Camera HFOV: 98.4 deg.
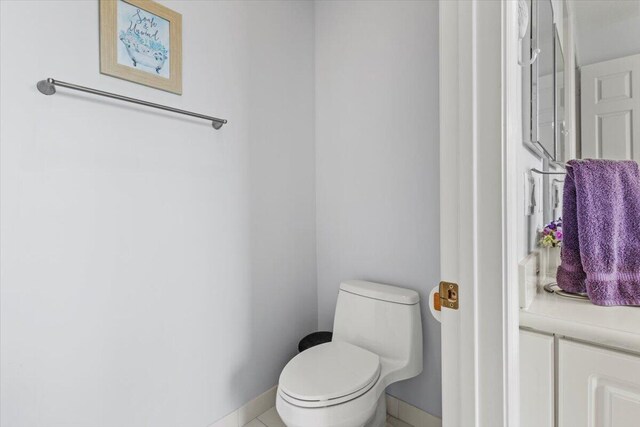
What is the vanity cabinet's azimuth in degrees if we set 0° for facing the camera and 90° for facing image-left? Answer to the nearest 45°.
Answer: approximately 45°

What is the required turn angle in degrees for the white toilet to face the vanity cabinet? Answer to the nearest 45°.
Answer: approximately 90° to its left
